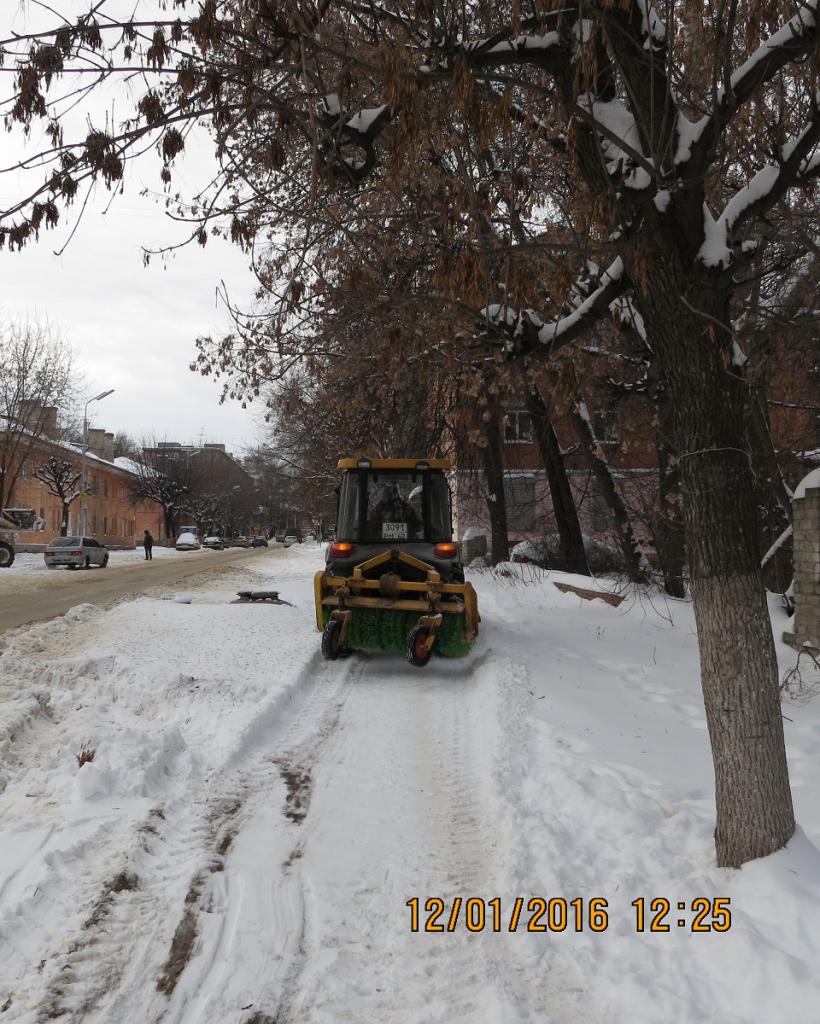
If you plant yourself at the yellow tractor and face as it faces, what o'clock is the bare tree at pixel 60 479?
The bare tree is roughly at 11 o'clock from the yellow tractor.

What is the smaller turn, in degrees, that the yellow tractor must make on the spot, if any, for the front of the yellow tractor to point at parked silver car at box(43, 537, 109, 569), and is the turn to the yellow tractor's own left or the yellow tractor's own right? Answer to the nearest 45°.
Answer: approximately 45° to the yellow tractor's own left

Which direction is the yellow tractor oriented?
away from the camera
